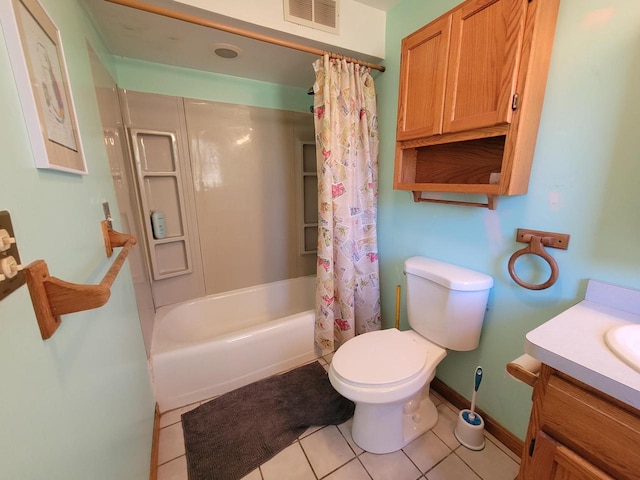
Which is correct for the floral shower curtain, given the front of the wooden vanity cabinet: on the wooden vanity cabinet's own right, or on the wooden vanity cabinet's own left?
on the wooden vanity cabinet's own right

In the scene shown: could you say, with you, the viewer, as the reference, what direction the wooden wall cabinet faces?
facing the viewer and to the left of the viewer

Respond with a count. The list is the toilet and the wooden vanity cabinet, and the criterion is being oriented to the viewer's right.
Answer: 0

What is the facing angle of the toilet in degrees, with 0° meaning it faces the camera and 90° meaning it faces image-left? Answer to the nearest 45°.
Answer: approximately 45°

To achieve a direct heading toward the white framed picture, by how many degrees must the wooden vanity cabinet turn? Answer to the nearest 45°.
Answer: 0° — it already faces it

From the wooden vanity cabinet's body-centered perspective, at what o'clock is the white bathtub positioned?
The white bathtub is roughly at 1 o'clock from the wooden vanity cabinet.

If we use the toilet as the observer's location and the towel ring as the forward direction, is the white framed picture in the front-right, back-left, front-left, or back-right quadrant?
back-right
